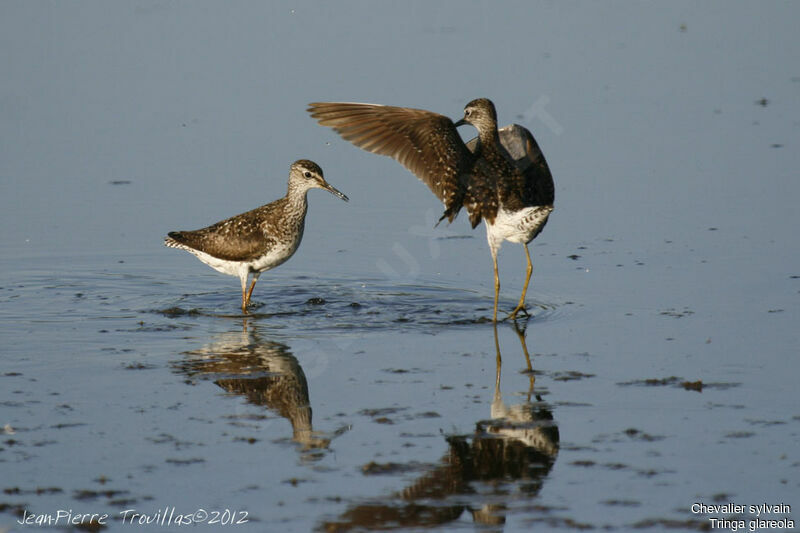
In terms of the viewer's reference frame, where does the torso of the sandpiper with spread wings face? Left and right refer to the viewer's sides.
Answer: facing away from the viewer and to the left of the viewer

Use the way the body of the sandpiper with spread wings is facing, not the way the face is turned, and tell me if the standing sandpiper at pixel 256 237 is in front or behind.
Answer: in front

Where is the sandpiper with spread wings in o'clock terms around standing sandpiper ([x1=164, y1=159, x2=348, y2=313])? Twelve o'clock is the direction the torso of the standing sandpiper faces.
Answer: The sandpiper with spread wings is roughly at 1 o'clock from the standing sandpiper.

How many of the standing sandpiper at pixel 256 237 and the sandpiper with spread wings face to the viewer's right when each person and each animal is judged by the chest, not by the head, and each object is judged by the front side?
1

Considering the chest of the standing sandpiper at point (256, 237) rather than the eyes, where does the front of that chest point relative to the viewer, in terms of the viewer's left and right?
facing to the right of the viewer
